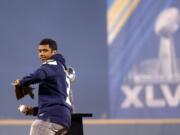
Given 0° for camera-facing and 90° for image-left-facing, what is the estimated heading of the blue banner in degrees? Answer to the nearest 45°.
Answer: approximately 0°
